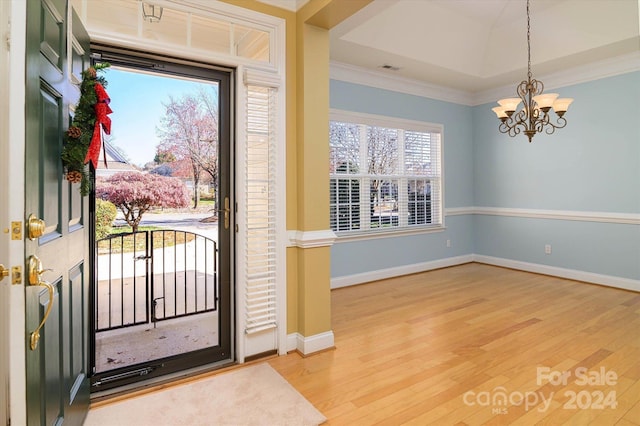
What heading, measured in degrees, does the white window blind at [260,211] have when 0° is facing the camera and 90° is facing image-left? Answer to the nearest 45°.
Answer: approximately 315°

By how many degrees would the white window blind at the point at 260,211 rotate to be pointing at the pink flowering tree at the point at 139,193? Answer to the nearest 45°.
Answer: approximately 135° to its right

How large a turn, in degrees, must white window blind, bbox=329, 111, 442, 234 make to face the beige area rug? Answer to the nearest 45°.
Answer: approximately 45° to its right

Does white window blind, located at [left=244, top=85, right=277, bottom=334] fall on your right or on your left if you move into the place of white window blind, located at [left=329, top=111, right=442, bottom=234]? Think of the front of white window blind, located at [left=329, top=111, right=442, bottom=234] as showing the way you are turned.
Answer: on your right

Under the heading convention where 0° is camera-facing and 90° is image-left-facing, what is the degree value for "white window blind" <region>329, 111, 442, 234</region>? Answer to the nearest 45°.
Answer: approximately 315°

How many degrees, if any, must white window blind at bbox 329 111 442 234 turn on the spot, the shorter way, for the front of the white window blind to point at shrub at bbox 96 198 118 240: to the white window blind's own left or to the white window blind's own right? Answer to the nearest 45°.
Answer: approximately 90° to the white window blind's own right

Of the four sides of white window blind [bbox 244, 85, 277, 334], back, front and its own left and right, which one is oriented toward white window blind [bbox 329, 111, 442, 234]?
left

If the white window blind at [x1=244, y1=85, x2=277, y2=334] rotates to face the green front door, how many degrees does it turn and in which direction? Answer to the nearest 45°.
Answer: approximately 90° to its right

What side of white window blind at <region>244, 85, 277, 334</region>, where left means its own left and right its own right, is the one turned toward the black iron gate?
back
